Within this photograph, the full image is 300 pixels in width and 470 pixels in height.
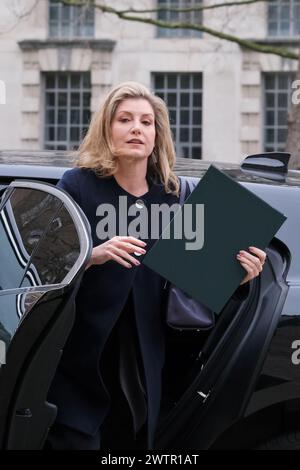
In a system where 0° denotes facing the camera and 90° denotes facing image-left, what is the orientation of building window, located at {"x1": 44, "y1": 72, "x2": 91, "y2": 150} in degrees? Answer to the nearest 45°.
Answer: approximately 0°

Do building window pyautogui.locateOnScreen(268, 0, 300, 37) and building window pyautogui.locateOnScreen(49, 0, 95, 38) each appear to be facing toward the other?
no

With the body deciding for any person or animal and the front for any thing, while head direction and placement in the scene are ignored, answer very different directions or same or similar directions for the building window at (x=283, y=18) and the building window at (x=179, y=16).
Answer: same or similar directions

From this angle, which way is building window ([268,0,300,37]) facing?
toward the camera

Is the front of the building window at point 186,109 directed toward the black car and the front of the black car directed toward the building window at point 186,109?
no

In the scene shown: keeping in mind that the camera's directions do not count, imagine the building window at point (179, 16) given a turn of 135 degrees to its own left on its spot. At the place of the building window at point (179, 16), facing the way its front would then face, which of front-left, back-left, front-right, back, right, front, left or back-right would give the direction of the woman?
back-right

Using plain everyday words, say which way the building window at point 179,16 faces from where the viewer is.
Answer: facing the viewer

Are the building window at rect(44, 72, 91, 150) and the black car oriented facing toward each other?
no

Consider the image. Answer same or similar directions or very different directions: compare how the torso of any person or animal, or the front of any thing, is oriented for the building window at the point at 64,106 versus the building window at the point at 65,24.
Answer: same or similar directions

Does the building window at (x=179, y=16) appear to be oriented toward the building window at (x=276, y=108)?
no

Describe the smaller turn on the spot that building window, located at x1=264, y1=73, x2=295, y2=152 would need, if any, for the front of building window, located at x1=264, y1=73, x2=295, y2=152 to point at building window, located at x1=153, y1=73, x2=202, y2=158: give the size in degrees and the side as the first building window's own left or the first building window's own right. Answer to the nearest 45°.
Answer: approximately 90° to the first building window's own right

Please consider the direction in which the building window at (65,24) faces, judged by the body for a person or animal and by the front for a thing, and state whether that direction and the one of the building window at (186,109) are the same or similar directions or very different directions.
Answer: same or similar directions

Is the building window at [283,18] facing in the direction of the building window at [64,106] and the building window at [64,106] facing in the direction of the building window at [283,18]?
no

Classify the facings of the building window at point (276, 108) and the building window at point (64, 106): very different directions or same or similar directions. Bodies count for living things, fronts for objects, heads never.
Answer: same or similar directions

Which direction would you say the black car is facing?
to the viewer's left

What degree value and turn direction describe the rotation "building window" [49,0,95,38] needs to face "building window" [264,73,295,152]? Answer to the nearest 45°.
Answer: approximately 90° to its left

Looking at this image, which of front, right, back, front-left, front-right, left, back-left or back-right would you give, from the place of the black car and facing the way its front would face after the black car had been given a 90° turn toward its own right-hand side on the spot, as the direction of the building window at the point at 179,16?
front

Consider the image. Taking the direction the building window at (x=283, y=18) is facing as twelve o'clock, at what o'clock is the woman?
The woman is roughly at 12 o'clock from the building window.
